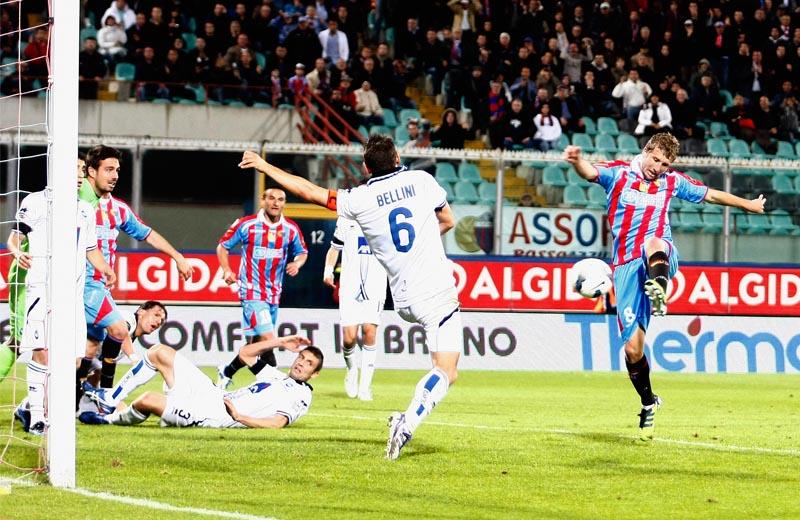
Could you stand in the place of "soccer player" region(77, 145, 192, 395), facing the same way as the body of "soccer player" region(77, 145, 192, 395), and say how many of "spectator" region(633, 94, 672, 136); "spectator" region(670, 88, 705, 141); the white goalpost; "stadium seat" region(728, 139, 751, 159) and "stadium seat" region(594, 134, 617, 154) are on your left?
4

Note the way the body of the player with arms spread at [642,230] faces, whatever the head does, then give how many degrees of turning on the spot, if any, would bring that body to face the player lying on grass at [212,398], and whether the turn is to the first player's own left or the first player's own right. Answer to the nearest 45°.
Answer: approximately 90° to the first player's own right

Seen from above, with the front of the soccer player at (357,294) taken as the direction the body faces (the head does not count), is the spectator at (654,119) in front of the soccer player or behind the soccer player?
behind

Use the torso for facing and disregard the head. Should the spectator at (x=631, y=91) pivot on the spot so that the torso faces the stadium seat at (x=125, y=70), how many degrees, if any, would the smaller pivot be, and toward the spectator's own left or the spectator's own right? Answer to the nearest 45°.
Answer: approximately 90° to the spectator's own right
